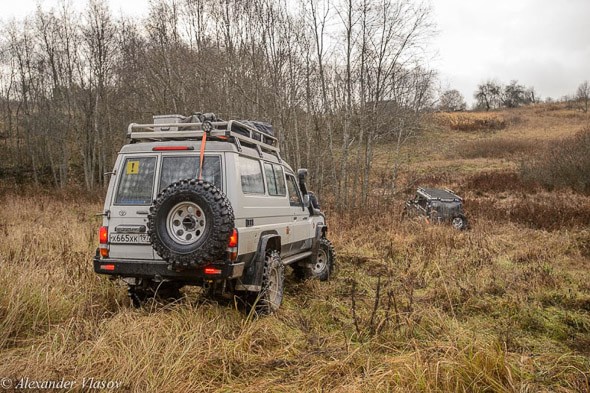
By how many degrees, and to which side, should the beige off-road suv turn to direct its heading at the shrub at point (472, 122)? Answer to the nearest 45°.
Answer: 0° — it already faces it

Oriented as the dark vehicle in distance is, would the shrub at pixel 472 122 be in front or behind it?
behind

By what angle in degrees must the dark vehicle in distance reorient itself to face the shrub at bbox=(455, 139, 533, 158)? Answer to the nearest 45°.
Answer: approximately 135° to its right

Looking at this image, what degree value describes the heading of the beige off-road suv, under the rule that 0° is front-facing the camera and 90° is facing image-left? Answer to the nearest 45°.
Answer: approximately 225°

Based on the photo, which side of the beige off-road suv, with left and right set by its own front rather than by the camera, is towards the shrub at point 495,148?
front

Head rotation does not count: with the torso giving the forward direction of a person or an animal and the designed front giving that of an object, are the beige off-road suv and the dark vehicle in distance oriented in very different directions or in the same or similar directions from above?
very different directions

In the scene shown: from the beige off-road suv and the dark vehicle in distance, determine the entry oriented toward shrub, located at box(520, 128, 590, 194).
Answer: the beige off-road suv

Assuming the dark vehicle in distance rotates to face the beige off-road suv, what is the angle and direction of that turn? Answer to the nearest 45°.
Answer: approximately 45° to its left

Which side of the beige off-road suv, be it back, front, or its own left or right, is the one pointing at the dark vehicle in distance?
front
